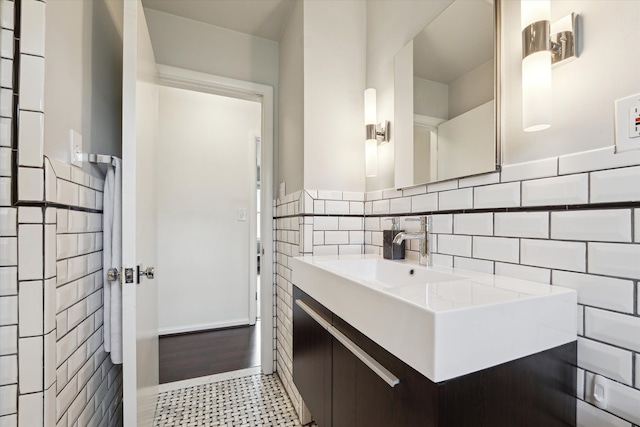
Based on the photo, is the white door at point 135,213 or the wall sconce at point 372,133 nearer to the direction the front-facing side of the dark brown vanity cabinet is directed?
the white door

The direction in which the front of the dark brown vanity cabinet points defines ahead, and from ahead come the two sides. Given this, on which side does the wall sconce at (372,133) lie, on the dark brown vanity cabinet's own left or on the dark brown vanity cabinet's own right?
on the dark brown vanity cabinet's own right

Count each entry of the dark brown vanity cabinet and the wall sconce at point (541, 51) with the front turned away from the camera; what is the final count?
0

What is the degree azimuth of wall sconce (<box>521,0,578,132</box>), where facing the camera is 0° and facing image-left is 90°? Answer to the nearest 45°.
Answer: approximately 45°
